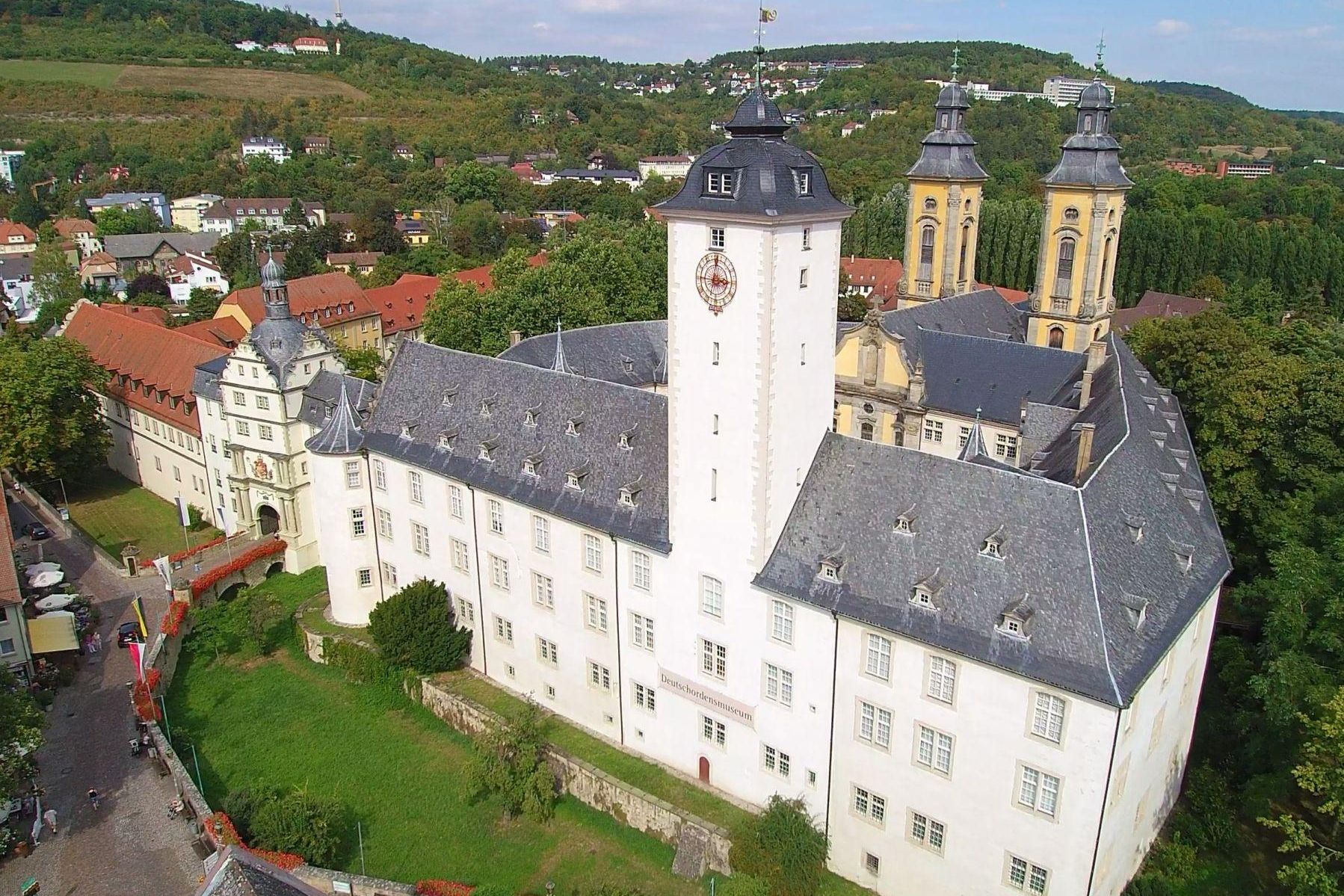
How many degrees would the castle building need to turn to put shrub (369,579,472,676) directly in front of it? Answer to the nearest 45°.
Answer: approximately 90° to its right

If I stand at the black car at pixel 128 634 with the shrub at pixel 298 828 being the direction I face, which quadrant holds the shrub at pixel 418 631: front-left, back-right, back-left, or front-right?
front-left

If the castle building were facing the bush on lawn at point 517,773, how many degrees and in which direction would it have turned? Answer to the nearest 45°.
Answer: approximately 45° to its right

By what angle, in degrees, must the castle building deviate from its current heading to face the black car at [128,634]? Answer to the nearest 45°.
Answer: approximately 45° to its right

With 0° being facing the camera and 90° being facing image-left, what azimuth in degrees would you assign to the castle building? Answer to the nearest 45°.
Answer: approximately 45°

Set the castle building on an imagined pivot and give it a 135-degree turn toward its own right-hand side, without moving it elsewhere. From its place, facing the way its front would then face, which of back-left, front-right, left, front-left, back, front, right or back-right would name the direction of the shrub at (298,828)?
left

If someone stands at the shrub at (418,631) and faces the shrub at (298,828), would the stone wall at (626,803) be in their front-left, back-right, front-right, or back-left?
front-left
